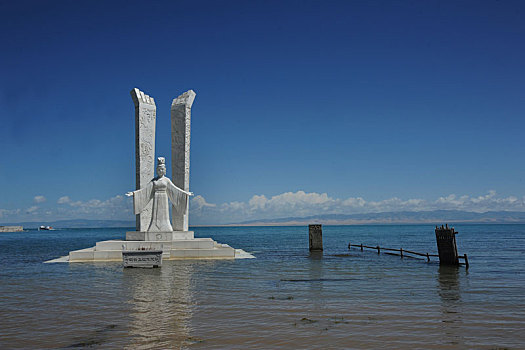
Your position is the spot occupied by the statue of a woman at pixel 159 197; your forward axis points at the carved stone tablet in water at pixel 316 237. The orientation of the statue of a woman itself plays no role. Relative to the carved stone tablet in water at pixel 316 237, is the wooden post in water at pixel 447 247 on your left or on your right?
right

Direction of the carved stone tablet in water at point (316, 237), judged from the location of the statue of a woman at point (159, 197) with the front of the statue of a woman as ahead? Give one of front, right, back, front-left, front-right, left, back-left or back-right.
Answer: back-left

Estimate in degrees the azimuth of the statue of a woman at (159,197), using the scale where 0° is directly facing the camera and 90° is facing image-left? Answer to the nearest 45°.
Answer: approximately 0°

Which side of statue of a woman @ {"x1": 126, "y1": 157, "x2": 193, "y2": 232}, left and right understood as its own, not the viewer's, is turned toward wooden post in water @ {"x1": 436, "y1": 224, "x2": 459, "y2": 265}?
left
